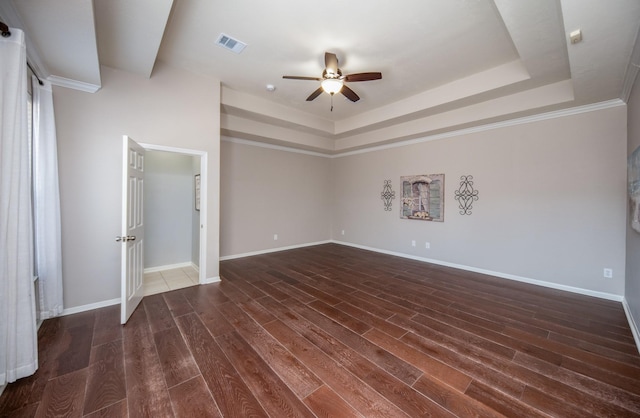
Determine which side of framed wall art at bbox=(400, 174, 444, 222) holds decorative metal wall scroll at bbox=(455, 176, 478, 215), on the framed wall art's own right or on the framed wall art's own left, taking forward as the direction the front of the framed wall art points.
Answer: on the framed wall art's own left

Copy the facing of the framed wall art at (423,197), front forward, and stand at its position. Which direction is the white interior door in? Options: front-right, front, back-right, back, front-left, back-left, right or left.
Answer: front

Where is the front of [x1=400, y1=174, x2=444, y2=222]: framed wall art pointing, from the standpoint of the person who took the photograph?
facing the viewer and to the left of the viewer

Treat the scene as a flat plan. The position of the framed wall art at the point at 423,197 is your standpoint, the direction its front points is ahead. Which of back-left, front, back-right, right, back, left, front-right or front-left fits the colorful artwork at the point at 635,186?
left

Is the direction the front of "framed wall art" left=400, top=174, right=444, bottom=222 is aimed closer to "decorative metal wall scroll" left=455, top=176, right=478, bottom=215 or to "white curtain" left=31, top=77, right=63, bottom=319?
the white curtain

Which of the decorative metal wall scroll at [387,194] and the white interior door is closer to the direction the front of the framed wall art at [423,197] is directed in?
the white interior door

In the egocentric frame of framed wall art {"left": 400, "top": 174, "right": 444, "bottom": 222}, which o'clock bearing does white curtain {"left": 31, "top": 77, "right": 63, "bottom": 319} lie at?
The white curtain is roughly at 12 o'clock from the framed wall art.

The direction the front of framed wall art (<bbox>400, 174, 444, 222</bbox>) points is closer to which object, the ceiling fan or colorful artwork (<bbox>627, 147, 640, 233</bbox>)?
the ceiling fan

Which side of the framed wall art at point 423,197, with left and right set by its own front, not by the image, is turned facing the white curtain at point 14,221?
front
